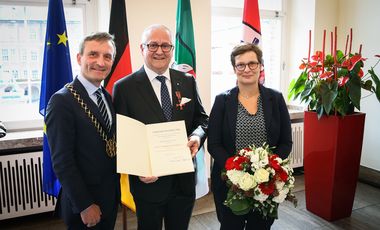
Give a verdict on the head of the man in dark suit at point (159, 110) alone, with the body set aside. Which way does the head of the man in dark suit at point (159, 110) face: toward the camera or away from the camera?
toward the camera

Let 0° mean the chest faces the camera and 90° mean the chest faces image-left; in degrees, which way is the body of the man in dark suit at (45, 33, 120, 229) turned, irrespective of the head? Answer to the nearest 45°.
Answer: approximately 315°

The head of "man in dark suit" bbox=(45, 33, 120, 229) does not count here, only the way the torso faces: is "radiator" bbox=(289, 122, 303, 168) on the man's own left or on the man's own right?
on the man's own left

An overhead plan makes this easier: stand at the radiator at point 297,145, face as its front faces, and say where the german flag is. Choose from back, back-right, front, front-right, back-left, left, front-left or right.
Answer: front-right

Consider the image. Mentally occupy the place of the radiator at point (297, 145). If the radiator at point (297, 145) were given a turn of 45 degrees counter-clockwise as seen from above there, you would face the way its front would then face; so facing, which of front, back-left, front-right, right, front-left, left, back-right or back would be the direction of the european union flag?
right

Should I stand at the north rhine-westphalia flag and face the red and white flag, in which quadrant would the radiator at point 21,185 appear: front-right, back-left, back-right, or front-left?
back-left

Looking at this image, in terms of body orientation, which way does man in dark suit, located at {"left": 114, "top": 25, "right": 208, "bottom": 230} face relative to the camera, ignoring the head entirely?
toward the camera

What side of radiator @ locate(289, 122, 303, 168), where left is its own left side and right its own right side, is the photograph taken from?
front

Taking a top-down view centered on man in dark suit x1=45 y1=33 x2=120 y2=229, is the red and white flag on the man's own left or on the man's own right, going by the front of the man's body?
on the man's own left
